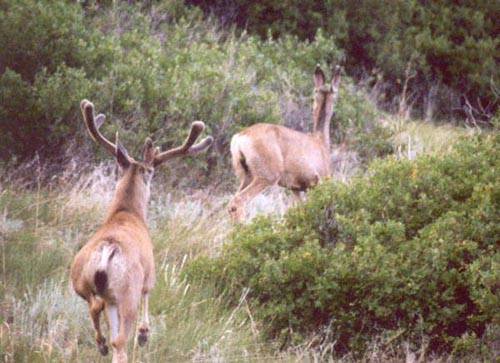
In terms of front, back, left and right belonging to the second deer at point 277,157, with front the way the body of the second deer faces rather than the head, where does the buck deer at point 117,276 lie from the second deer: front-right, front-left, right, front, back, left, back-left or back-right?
back-right

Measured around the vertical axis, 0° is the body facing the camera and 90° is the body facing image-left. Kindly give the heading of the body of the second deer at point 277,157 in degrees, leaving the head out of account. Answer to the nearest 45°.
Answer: approximately 225°
